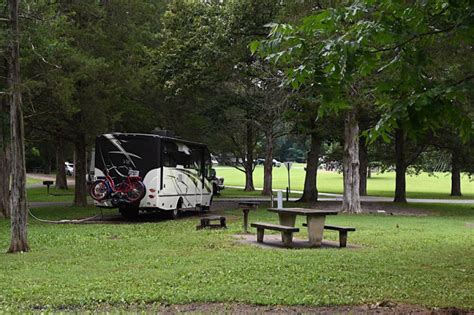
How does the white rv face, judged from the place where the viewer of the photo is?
facing away from the viewer and to the right of the viewer

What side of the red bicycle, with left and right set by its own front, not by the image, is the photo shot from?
left
